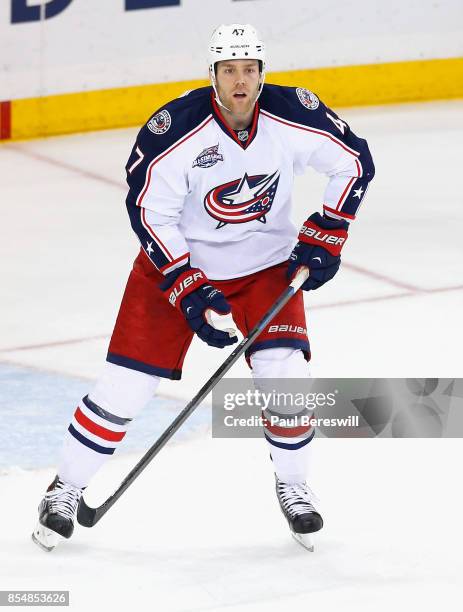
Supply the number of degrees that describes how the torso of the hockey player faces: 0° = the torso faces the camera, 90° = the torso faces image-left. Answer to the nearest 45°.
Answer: approximately 0°
